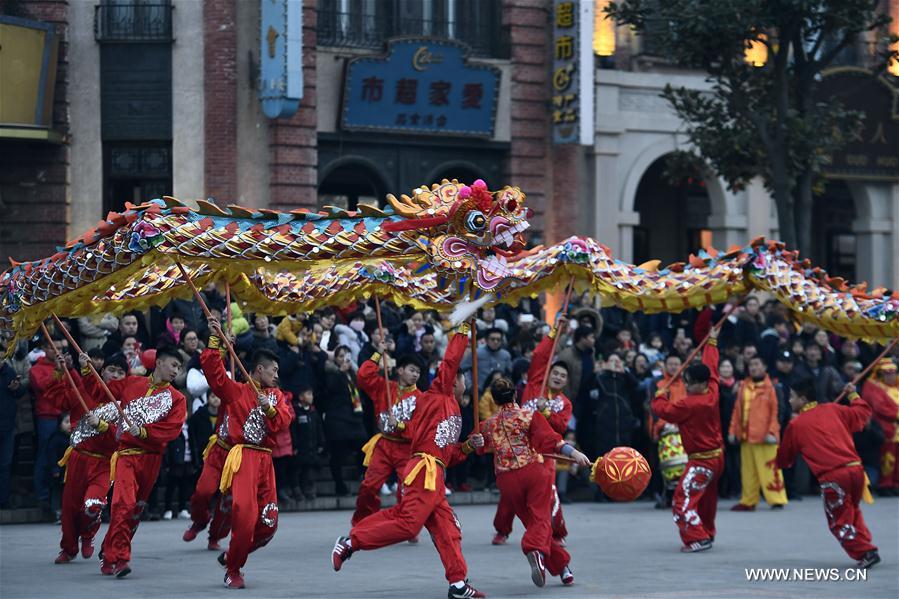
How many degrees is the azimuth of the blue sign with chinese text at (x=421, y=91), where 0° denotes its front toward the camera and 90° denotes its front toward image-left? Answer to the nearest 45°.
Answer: approximately 0°

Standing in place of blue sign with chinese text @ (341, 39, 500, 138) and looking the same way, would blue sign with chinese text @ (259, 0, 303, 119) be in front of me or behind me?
in front

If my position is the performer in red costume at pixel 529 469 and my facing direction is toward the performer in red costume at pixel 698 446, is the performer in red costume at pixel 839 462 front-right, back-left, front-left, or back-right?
front-right

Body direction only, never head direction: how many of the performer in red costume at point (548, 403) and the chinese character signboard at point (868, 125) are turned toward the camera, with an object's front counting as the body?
2

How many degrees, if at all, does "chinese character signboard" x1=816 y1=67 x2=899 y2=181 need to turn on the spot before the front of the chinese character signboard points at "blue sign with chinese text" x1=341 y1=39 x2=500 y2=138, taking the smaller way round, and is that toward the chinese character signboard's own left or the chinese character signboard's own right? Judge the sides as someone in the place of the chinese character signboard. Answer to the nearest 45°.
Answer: approximately 45° to the chinese character signboard's own right

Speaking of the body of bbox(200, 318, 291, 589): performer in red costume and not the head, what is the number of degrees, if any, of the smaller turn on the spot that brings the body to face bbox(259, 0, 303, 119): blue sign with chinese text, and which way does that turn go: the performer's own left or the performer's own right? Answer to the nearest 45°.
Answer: approximately 135° to the performer's own left

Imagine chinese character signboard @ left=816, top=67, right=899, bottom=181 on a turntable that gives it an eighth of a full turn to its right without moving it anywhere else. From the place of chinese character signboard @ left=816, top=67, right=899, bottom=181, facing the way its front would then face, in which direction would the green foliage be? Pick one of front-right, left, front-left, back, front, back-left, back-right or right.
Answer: front-left

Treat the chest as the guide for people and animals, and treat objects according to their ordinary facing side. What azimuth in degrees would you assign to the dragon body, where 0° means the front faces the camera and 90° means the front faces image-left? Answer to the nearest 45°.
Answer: approximately 270°

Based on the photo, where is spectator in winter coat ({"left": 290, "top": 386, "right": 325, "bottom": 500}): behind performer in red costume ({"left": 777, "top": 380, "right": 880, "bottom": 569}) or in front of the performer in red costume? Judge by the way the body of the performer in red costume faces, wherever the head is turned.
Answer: in front

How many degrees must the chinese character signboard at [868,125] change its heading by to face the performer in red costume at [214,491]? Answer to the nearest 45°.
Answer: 0° — it already faces them
